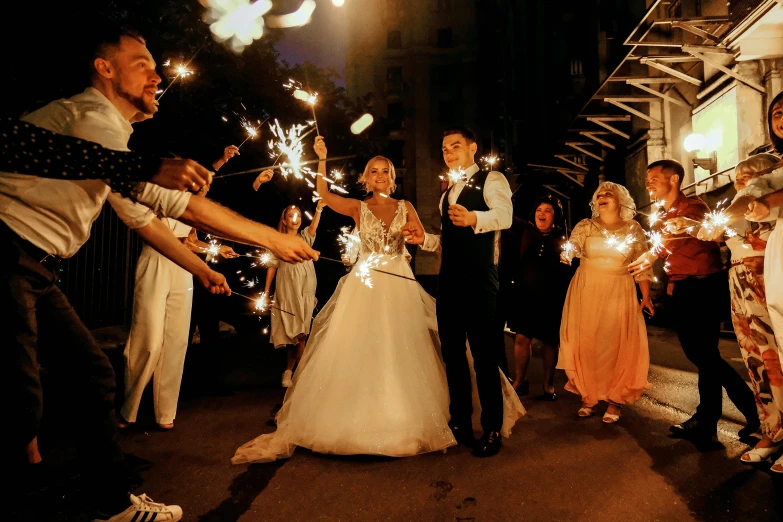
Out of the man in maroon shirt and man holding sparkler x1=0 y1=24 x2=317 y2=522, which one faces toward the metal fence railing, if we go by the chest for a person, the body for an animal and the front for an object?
the man in maroon shirt

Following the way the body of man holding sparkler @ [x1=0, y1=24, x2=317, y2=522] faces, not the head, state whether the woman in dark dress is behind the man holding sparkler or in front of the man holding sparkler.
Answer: in front

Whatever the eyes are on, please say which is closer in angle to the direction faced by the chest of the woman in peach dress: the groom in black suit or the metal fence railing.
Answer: the groom in black suit

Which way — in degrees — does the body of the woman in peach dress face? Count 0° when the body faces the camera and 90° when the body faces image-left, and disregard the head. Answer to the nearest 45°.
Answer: approximately 0°

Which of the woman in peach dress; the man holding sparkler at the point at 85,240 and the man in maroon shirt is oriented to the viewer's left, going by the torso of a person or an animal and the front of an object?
the man in maroon shirt

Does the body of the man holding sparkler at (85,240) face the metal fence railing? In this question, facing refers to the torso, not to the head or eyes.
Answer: no

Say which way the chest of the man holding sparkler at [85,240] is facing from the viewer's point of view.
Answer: to the viewer's right

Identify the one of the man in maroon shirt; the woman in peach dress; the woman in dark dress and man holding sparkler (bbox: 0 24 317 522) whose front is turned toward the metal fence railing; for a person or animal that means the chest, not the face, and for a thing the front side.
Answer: the man in maroon shirt

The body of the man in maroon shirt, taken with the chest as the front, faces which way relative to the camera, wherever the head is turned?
to the viewer's left

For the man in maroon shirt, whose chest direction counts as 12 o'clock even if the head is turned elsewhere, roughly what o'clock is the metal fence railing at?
The metal fence railing is roughly at 12 o'clock from the man in maroon shirt.

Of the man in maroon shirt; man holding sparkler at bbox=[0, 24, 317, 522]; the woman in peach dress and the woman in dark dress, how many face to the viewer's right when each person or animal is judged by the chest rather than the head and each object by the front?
1

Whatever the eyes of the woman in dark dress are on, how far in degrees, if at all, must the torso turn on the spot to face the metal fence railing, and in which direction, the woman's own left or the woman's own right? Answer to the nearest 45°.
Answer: approximately 90° to the woman's own right

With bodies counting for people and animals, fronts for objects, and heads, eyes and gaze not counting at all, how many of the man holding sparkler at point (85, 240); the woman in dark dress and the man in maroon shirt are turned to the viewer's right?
1

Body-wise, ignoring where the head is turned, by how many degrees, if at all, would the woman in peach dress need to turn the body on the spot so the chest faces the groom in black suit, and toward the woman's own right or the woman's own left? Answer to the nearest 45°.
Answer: approximately 45° to the woman's own right

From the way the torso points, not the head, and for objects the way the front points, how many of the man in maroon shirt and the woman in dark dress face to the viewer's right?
0

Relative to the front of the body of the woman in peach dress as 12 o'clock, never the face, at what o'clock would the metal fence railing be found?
The metal fence railing is roughly at 3 o'clock from the woman in peach dress.

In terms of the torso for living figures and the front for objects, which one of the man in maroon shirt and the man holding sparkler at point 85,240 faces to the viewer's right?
the man holding sparkler

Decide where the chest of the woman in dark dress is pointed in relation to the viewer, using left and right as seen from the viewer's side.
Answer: facing the viewer

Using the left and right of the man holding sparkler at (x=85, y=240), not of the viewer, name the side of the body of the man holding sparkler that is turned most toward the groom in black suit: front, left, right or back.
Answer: front
